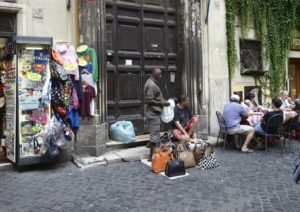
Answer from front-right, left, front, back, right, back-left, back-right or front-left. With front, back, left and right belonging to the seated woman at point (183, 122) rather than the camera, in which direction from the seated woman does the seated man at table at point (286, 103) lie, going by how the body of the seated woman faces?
left

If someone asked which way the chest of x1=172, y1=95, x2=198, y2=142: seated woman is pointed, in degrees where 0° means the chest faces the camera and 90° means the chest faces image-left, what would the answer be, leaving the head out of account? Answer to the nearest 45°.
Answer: approximately 315°

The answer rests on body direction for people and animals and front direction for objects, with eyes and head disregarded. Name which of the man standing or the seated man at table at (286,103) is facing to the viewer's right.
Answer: the man standing

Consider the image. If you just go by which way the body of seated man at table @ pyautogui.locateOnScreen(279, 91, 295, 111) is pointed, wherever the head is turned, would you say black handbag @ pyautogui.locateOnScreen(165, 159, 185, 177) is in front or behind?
in front

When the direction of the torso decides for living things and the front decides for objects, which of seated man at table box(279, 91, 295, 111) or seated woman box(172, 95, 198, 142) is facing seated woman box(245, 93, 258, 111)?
the seated man at table

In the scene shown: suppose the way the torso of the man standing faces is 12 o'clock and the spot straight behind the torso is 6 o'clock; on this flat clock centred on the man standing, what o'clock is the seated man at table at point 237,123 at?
The seated man at table is roughly at 11 o'clock from the man standing.

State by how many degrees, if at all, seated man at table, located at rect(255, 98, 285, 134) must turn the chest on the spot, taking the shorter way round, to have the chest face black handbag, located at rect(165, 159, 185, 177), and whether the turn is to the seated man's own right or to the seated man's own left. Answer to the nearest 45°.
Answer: approximately 90° to the seated man's own left

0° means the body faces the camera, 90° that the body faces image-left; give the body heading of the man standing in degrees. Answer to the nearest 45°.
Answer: approximately 270°

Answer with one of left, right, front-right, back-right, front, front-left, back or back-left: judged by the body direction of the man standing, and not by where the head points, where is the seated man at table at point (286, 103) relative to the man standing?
front-left

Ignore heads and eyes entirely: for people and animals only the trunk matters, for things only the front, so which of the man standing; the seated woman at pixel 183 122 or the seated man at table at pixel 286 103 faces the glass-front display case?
the seated man at table
